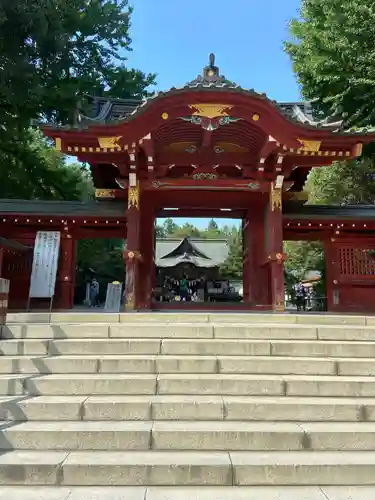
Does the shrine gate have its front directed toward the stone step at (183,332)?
yes

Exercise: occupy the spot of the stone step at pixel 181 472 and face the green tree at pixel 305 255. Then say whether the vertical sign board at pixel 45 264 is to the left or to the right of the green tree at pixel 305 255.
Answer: left

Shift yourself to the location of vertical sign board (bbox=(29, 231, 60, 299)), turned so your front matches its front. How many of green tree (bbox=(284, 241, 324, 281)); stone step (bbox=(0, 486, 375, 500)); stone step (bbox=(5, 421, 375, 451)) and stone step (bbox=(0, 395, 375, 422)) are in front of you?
3

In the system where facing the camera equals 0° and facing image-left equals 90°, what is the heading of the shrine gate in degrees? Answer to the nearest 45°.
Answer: approximately 0°

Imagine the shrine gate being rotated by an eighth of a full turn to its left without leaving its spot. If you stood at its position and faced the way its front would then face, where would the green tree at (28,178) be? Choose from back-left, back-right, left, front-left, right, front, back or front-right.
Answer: back

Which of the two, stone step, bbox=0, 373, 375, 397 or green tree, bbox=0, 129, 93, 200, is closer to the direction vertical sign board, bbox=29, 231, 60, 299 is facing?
the stone step

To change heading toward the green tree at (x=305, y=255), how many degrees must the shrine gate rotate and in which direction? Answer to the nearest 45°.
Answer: approximately 135° to its left

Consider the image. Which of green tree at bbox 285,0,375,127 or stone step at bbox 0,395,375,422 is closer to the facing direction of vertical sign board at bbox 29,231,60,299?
the stone step

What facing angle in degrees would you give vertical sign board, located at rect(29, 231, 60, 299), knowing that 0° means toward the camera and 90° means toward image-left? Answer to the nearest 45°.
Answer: approximately 0°

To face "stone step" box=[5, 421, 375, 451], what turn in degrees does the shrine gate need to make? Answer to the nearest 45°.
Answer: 0° — it already faces it

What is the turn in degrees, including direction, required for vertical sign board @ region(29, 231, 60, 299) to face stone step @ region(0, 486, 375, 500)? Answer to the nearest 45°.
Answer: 0° — it already faces it

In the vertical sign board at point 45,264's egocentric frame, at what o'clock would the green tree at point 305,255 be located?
The green tree is roughly at 8 o'clock from the vertical sign board.
